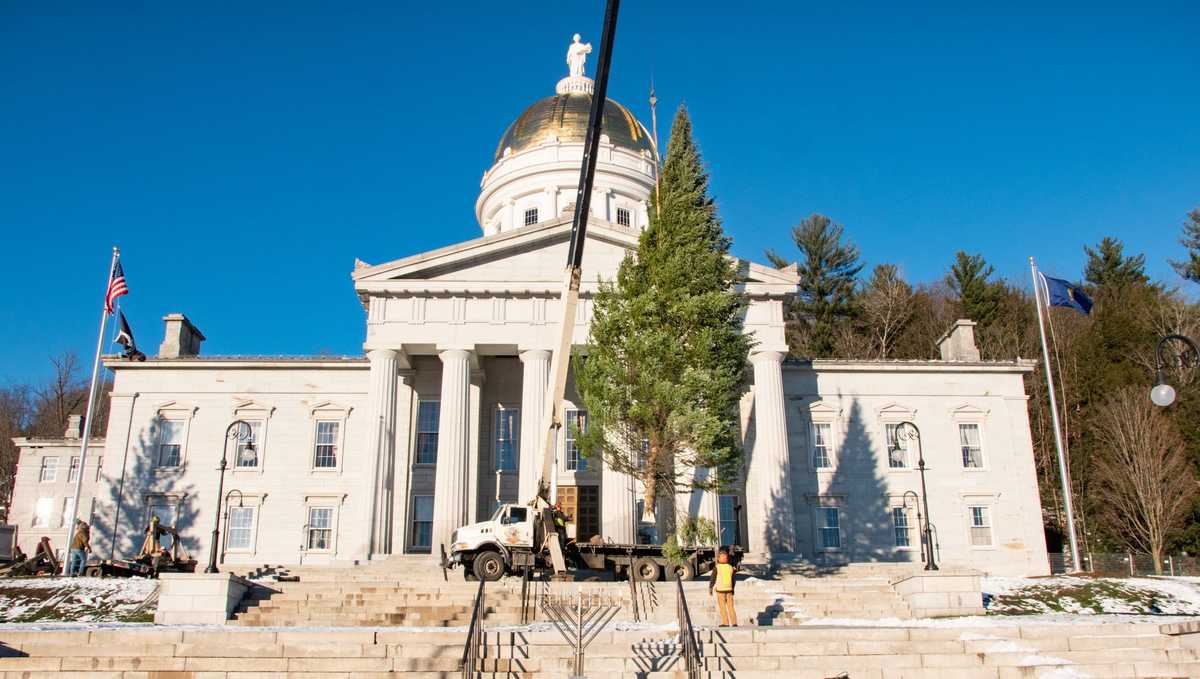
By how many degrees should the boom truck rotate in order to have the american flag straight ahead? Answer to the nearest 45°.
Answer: approximately 45° to its right

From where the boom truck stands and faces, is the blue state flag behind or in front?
behind

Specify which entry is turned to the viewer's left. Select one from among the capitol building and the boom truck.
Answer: the boom truck

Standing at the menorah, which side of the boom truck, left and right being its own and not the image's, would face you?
left

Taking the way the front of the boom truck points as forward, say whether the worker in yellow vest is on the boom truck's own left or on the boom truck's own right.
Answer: on the boom truck's own left

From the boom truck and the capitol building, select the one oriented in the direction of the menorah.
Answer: the capitol building

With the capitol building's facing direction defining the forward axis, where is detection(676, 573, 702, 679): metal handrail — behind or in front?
in front

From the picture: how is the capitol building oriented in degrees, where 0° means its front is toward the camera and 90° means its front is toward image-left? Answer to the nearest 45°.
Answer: approximately 0°

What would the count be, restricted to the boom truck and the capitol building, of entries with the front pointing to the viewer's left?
1

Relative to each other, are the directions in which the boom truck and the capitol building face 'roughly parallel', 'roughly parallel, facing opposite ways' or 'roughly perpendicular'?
roughly perpendicular

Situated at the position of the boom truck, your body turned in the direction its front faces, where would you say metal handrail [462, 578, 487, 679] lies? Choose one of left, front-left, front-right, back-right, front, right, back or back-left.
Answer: left

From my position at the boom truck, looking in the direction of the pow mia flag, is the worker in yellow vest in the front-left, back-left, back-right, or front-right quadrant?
back-left

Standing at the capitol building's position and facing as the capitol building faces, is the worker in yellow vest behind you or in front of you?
in front

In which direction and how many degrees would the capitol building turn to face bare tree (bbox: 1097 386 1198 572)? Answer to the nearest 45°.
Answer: approximately 90° to its left

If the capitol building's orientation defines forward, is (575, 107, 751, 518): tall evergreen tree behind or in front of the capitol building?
in front

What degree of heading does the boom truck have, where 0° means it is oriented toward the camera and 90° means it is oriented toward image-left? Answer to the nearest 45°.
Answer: approximately 90°
